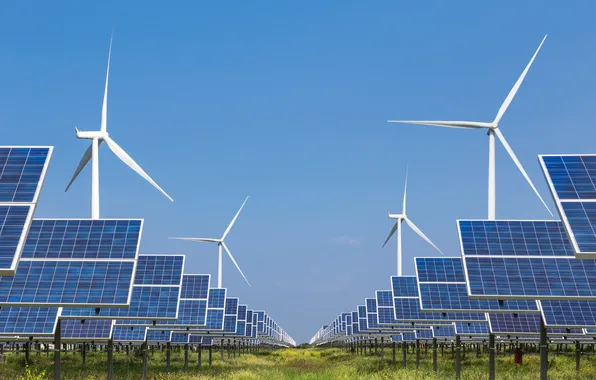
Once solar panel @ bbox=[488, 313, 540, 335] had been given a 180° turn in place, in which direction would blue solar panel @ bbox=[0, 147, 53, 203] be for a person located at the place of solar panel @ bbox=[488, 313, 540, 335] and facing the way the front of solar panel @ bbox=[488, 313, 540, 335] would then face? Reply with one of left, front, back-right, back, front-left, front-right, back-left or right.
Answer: back-left

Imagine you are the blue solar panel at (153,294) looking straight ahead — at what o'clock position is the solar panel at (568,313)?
The solar panel is roughly at 10 o'clock from the blue solar panel.

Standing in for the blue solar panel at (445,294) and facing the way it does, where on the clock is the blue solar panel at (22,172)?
the blue solar panel at (22,172) is roughly at 1 o'clock from the blue solar panel at (445,294).

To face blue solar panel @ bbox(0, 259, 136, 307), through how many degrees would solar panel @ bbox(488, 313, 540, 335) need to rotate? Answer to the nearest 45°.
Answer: approximately 45° to its right

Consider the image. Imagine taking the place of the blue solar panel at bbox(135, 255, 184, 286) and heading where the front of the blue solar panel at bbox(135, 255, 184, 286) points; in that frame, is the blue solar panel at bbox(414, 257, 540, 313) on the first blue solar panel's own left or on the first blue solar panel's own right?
on the first blue solar panel's own left
